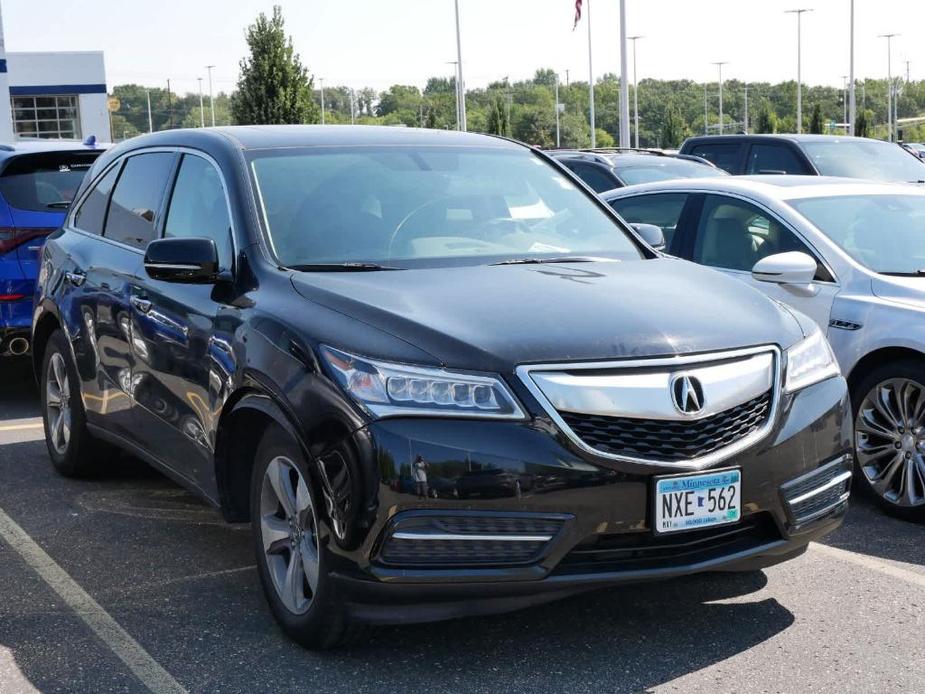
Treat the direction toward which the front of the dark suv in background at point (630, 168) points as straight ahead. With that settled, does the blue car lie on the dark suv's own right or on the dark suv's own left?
on the dark suv's own right

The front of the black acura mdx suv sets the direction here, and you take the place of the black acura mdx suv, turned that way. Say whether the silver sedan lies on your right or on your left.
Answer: on your left

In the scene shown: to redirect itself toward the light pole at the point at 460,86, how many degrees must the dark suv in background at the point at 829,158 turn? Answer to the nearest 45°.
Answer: approximately 135° to its left

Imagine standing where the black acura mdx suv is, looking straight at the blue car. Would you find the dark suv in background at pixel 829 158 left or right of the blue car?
right

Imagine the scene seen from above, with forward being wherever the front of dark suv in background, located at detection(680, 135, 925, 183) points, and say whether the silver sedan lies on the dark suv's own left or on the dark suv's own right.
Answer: on the dark suv's own right

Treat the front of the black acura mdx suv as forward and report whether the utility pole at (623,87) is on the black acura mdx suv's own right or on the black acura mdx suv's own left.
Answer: on the black acura mdx suv's own left

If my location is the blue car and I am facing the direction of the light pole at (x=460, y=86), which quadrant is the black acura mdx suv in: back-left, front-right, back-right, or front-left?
back-right

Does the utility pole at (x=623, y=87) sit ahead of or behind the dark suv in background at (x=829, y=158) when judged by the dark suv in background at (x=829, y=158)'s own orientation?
behind

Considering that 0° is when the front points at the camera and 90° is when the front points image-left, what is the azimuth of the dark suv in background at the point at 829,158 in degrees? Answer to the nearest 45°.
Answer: approximately 315°

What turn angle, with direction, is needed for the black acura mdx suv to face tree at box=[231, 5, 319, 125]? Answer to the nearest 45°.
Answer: approximately 135° to its left

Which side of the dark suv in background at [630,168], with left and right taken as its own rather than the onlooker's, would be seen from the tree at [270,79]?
back

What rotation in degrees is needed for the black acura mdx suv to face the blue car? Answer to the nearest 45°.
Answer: approximately 180°
